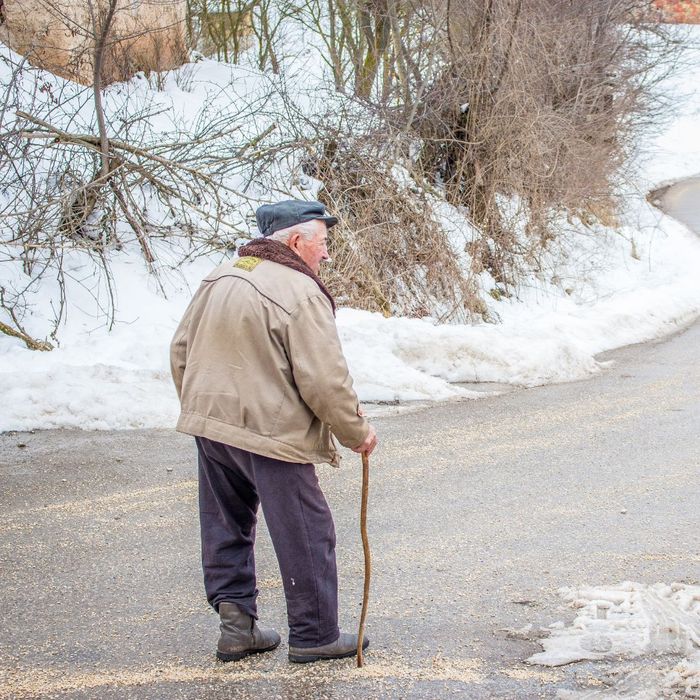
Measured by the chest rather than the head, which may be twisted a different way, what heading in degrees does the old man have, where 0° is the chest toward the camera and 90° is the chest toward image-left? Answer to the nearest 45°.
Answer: approximately 225°

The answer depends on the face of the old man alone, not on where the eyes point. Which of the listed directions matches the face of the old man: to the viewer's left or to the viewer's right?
to the viewer's right

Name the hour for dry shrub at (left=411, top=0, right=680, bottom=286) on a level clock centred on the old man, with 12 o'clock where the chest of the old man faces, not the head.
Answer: The dry shrub is roughly at 11 o'clock from the old man.

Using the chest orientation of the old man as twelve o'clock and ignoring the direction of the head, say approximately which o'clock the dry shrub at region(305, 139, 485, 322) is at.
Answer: The dry shrub is roughly at 11 o'clock from the old man.

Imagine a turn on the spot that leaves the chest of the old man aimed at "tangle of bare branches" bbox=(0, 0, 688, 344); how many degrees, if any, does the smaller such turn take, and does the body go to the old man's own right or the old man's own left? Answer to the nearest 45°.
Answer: approximately 45° to the old man's own left

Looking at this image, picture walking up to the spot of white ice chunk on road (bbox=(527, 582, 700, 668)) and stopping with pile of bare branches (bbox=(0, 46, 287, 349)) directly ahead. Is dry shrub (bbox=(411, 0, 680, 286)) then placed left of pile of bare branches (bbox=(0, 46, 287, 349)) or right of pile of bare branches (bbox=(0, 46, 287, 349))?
right

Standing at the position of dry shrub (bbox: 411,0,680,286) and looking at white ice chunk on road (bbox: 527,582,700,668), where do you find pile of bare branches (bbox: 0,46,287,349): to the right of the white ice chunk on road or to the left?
right

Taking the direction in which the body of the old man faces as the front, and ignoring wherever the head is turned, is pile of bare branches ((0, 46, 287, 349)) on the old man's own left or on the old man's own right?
on the old man's own left

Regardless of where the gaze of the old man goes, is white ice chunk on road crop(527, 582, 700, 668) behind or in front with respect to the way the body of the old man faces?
in front
